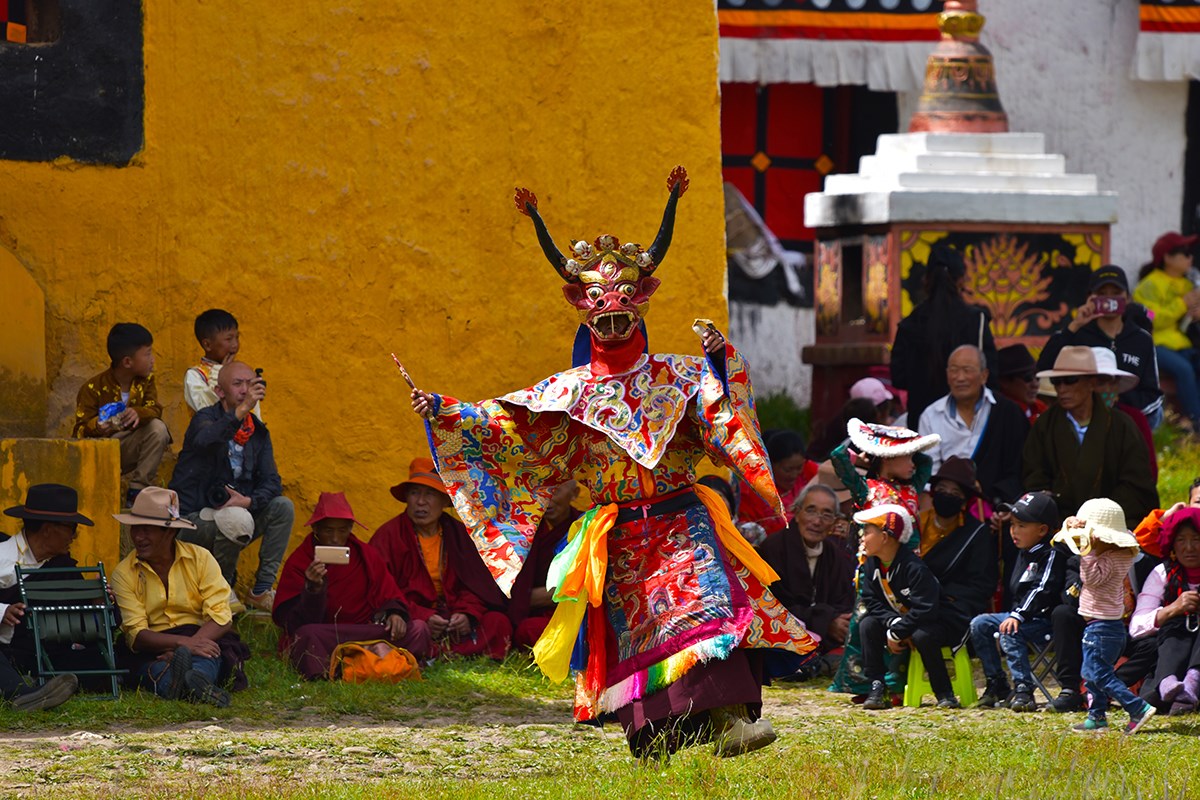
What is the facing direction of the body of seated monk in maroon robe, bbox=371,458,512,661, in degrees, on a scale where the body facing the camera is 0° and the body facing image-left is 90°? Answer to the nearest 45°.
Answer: approximately 0°

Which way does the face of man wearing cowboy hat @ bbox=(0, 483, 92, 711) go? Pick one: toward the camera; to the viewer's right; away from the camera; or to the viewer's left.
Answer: to the viewer's right

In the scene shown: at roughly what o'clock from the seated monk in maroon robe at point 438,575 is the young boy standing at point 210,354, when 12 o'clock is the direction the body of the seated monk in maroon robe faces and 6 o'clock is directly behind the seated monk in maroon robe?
The young boy standing is roughly at 3 o'clock from the seated monk in maroon robe.

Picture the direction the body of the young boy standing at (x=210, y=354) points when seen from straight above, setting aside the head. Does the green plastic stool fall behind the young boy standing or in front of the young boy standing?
in front

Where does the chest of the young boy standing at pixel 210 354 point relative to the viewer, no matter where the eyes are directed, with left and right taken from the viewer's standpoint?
facing the viewer and to the right of the viewer

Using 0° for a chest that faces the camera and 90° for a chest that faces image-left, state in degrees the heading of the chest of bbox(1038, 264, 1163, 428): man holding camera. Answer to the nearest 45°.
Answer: approximately 0°
